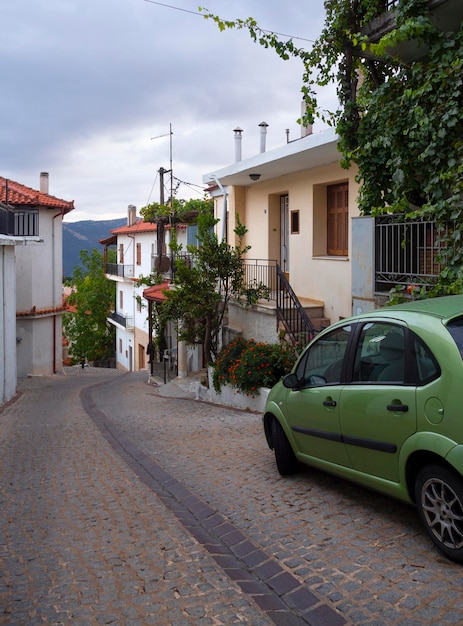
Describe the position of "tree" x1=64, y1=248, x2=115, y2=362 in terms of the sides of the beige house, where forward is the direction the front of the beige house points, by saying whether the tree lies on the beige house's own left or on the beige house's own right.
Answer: on the beige house's own right

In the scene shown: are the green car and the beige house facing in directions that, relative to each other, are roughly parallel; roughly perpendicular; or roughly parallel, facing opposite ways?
roughly perpendicular

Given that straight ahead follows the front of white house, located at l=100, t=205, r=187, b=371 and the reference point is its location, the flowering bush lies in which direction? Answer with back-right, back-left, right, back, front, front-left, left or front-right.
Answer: front-left

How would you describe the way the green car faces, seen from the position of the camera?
facing away from the viewer and to the left of the viewer

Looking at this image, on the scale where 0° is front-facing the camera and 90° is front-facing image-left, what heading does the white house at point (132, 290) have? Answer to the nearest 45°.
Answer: approximately 45°

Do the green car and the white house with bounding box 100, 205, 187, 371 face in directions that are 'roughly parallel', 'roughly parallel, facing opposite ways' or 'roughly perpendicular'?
roughly perpendicular

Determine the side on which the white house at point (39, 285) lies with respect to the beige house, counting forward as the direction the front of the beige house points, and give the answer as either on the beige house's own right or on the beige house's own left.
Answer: on the beige house's own right

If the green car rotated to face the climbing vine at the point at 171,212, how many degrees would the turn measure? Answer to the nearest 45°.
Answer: approximately 45° to its right

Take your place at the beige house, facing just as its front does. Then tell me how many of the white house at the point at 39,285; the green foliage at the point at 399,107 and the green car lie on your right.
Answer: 1

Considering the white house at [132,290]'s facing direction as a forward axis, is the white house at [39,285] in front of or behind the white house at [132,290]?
in front

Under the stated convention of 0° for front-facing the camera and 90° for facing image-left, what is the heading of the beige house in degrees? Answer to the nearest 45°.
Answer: approximately 45°

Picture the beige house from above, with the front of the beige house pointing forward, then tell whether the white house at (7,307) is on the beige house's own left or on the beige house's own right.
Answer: on the beige house's own right

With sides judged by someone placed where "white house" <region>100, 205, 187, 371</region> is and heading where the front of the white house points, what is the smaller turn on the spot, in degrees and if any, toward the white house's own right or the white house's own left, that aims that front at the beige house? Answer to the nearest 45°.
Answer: approximately 45° to the white house's own left

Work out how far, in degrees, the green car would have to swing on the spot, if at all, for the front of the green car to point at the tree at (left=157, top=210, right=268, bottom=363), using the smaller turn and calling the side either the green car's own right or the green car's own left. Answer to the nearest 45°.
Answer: approximately 45° to the green car's own right

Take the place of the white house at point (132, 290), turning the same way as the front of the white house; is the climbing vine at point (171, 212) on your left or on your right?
on your left
